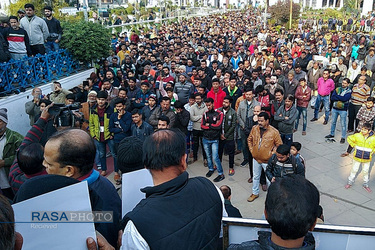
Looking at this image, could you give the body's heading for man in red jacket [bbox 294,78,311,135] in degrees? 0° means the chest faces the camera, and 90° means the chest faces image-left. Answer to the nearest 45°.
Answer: approximately 0°

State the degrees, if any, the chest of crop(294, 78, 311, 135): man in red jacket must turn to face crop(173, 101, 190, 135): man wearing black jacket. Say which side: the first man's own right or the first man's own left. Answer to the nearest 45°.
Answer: approximately 45° to the first man's own right

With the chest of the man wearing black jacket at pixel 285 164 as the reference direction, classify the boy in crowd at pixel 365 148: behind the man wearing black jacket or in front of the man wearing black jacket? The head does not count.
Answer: behind

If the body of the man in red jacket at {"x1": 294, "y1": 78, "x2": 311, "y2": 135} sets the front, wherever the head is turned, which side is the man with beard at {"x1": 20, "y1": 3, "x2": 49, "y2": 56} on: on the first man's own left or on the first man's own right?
on the first man's own right

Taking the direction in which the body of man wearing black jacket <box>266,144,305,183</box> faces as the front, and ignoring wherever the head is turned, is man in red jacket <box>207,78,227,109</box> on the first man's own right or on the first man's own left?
on the first man's own right

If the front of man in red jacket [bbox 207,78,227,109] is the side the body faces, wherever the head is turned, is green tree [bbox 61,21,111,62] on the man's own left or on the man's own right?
on the man's own right

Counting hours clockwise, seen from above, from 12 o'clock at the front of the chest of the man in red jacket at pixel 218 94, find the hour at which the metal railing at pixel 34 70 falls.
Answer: The metal railing is roughly at 3 o'clock from the man in red jacket.

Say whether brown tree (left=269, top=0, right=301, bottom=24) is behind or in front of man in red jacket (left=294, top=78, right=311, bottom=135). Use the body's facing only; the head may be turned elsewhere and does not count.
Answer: behind

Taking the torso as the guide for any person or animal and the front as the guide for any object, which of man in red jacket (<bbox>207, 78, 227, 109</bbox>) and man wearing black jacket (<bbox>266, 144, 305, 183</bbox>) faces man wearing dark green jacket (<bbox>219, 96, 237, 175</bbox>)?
the man in red jacket

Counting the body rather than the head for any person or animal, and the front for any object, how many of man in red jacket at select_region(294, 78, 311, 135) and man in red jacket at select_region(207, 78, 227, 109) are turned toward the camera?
2

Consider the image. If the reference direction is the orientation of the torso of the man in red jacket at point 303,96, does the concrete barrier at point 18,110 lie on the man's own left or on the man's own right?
on the man's own right

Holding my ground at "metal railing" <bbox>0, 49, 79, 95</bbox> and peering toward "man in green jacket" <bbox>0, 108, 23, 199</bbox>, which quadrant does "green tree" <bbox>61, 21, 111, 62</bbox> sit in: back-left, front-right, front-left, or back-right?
back-left
